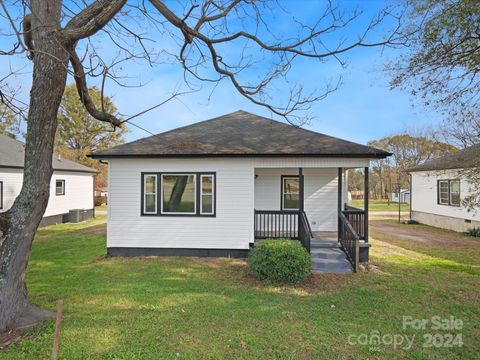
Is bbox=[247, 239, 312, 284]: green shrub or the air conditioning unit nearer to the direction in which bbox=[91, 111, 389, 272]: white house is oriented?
the green shrub

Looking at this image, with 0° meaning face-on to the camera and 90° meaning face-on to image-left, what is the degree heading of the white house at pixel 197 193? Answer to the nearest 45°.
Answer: approximately 0°

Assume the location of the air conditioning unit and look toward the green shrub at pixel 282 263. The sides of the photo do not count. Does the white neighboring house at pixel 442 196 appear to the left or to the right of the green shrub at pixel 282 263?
left

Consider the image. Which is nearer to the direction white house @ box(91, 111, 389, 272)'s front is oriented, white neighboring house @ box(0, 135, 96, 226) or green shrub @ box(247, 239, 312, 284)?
the green shrub

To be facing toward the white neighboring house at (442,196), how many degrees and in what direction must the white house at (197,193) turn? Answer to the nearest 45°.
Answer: approximately 135° to its left

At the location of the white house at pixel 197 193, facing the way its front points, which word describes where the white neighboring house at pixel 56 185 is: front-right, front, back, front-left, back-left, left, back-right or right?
back-right

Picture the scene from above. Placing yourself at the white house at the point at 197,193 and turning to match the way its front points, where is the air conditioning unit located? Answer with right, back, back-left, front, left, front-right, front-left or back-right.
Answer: back-right

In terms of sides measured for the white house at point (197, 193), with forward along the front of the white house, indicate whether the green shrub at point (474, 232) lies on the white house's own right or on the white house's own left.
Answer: on the white house's own left
